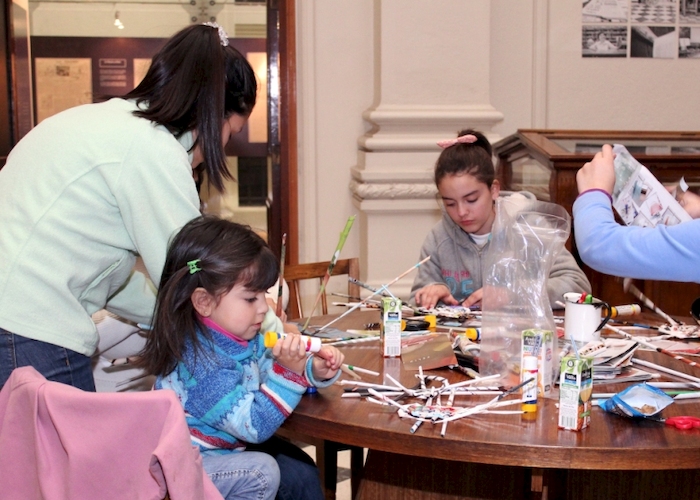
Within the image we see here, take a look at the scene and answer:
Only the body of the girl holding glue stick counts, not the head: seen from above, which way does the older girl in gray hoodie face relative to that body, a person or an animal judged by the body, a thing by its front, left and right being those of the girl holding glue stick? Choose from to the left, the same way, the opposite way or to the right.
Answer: to the right

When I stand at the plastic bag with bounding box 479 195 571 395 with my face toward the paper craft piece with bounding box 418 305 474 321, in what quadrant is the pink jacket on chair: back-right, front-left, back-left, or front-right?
back-left

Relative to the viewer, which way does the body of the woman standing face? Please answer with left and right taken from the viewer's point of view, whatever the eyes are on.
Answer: facing away from the viewer and to the right of the viewer

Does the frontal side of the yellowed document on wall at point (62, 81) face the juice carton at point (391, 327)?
yes

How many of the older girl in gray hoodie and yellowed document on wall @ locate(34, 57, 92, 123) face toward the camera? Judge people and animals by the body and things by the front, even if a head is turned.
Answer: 2

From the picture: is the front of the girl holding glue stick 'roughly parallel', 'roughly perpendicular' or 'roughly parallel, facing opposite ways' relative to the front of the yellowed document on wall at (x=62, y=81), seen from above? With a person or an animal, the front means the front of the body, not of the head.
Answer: roughly perpendicular

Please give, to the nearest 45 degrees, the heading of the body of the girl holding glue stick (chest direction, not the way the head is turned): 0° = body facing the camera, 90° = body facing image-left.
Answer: approximately 270°

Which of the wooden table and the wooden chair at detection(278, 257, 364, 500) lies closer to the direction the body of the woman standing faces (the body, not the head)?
the wooden chair

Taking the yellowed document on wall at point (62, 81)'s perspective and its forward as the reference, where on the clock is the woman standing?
The woman standing is roughly at 12 o'clock from the yellowed document on wall.

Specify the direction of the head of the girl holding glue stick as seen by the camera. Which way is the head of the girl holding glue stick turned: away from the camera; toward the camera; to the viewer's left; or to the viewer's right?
to the viewer's right

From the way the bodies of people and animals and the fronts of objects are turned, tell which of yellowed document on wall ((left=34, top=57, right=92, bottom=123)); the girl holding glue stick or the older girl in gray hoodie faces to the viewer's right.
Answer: the girl holding glue stick
